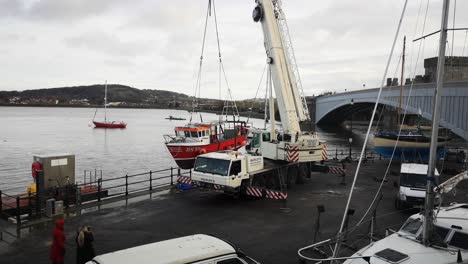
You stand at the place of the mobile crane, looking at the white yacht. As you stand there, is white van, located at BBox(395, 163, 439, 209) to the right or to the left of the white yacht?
left

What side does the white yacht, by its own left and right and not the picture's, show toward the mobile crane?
right

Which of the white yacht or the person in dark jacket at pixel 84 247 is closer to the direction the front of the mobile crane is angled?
the person in dark jacket

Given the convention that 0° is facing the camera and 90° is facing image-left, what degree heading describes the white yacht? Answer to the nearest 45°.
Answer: approximately 45°

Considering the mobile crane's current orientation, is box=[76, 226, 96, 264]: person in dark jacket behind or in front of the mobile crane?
in front

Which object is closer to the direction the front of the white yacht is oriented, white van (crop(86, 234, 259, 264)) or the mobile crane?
the white van

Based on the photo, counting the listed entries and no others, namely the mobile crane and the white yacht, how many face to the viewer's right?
0

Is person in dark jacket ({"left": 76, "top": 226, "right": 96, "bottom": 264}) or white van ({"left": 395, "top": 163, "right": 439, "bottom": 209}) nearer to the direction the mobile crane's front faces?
the person in dark jacket

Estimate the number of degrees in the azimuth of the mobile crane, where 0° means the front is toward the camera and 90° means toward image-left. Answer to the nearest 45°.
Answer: approximately 45°

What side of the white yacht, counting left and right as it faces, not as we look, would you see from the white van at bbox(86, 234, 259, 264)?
front
